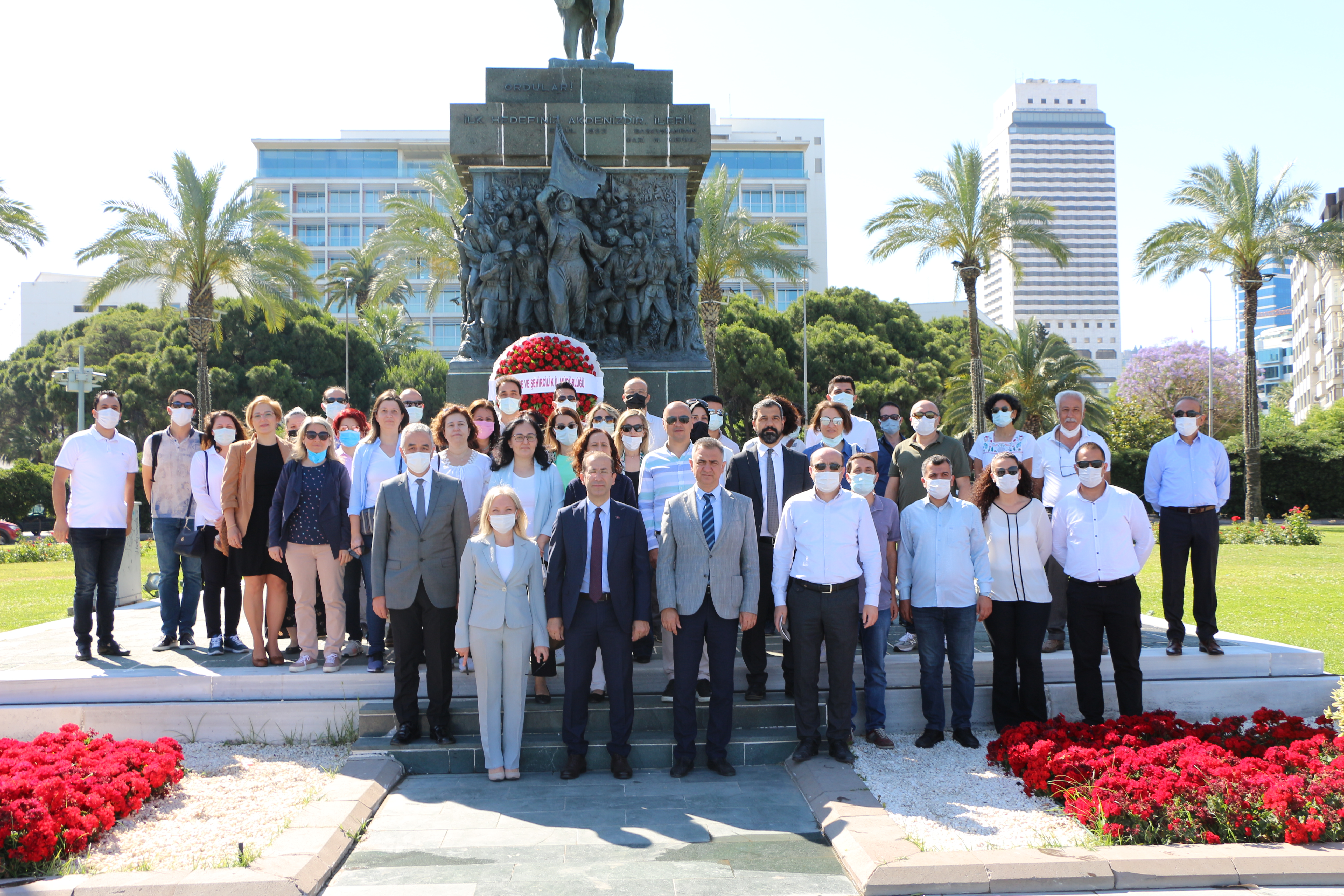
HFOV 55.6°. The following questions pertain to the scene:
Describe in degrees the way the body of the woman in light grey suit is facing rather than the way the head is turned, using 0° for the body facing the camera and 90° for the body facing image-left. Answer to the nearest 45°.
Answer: approximately 0°

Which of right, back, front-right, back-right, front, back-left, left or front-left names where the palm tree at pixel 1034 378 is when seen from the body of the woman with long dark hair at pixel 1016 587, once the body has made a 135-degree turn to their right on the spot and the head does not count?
front-right

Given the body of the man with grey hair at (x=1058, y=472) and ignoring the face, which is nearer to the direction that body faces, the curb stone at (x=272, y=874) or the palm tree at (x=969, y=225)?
the curb stone

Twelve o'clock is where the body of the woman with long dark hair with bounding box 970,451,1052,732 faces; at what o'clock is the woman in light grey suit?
The woman in light grey suit is roughly at 2 o'clock from the woman with long dark hair.

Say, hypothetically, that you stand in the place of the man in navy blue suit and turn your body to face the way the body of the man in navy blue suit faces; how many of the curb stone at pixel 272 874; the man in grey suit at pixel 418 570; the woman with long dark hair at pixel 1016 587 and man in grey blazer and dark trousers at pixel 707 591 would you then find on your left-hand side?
2

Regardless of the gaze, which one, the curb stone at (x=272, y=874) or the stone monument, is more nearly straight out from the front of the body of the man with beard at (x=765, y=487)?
the curb stone
